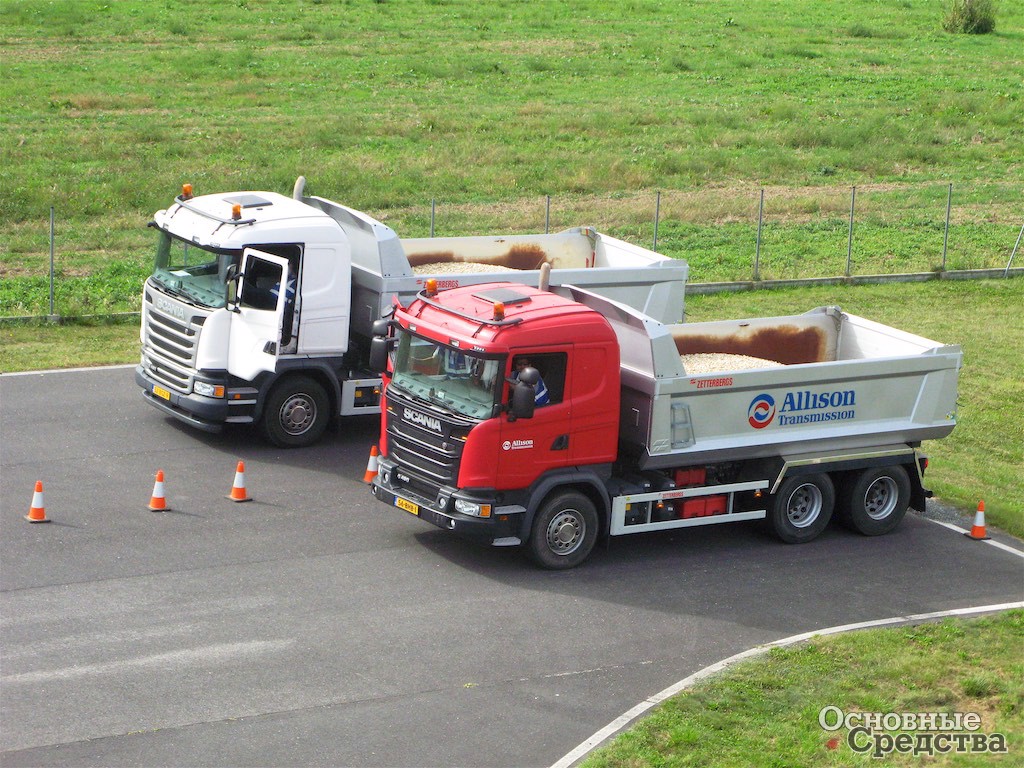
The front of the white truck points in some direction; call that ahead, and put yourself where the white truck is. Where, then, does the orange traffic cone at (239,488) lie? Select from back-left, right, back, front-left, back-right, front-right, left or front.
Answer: front-left

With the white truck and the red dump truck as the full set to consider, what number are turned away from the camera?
0

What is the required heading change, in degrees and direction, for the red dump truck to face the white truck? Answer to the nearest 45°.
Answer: approximately 90° to its right

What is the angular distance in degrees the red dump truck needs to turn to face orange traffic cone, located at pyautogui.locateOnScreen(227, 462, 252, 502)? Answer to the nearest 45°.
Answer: approximately 45° to its right

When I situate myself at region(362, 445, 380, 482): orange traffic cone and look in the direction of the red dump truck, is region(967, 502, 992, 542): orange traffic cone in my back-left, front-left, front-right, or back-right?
front-left

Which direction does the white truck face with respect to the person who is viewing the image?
facing the viewer and to the left of the viewer

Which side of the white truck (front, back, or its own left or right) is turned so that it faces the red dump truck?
left

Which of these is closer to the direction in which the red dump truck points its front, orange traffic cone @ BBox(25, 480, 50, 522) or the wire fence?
the orange traffic cone

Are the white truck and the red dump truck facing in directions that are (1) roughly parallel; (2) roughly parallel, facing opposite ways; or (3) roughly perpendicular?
roughly parallel

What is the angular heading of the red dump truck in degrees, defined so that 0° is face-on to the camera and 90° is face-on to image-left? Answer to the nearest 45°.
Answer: approximately 45°

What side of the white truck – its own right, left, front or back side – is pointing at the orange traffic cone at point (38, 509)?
front
